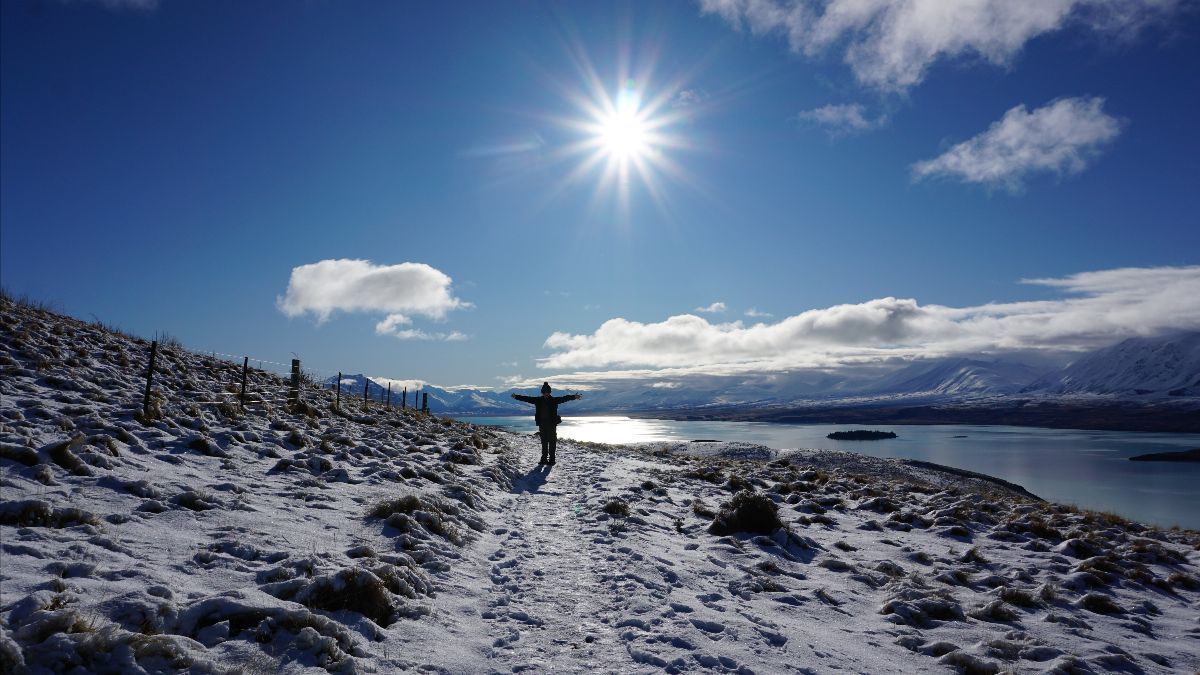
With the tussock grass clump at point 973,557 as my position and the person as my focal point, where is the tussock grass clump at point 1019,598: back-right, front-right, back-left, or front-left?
back-left
